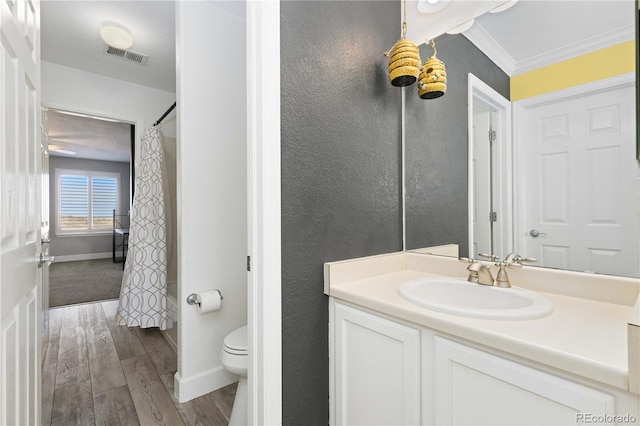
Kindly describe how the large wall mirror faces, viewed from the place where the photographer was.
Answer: facing the viewer and to the left of the viewer

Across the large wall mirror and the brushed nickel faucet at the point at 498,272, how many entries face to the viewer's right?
0

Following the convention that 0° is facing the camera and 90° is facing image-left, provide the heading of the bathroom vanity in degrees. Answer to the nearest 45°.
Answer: approximately 45°

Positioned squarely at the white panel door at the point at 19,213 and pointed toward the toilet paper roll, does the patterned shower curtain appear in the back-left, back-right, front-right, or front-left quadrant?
front-left

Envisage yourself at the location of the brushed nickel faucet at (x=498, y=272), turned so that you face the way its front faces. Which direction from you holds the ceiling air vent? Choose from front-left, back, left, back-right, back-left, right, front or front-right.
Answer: front-right

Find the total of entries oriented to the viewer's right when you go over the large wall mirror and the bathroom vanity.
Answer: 0

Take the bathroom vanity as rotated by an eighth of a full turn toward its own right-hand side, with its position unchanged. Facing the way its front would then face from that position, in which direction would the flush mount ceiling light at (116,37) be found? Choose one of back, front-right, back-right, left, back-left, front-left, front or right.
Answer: front

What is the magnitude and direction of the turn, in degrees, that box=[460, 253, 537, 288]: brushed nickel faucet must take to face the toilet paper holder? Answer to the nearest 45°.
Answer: approximately 45° to its right

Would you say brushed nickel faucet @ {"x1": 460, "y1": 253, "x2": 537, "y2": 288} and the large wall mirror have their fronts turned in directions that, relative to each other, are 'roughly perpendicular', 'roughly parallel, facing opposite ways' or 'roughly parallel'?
roughly parallel

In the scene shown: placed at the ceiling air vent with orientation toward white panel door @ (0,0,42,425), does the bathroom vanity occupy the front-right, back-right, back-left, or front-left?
front-left

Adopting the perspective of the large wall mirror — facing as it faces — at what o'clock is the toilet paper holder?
The toilet paper holder is roughly at 1 o'clock from the large wall mirror.

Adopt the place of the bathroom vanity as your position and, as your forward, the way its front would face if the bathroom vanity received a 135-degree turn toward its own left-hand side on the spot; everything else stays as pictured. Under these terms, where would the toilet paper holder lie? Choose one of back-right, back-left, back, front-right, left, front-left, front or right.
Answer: back
